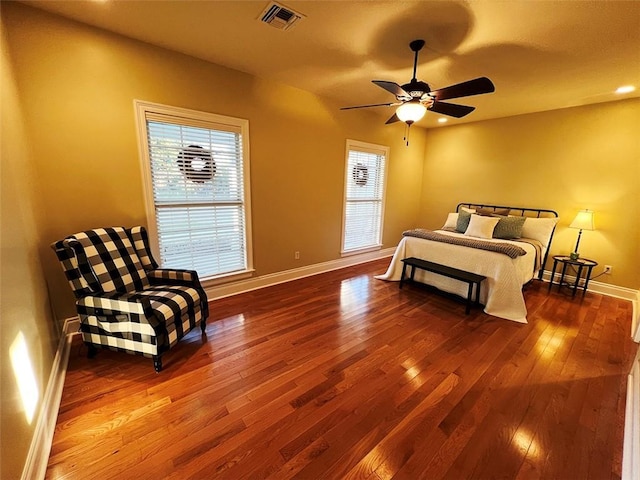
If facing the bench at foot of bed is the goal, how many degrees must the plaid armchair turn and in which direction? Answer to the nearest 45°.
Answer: approximately 45° to its left

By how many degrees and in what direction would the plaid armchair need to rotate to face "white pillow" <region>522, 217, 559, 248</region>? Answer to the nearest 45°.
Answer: approximately 45° to its left

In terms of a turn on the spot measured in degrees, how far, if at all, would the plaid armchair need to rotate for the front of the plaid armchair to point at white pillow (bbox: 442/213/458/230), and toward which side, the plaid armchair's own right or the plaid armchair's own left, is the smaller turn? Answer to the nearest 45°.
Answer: approximately 45° to the plaid armchair's own left

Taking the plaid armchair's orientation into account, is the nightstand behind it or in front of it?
in front

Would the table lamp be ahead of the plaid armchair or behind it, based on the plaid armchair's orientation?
ahead

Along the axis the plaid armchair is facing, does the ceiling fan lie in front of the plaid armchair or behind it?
in front

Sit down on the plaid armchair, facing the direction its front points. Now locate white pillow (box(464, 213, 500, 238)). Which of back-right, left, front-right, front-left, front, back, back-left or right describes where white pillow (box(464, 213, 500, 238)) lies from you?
front-left

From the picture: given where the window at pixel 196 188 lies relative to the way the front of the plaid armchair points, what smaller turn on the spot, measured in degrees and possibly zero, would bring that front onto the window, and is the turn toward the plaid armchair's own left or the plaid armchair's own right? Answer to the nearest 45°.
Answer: approximately 90° to the plaid armchair's own left

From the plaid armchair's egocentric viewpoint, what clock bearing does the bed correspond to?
The bed is roughly at 11 o'clock from the plaid armchair.
